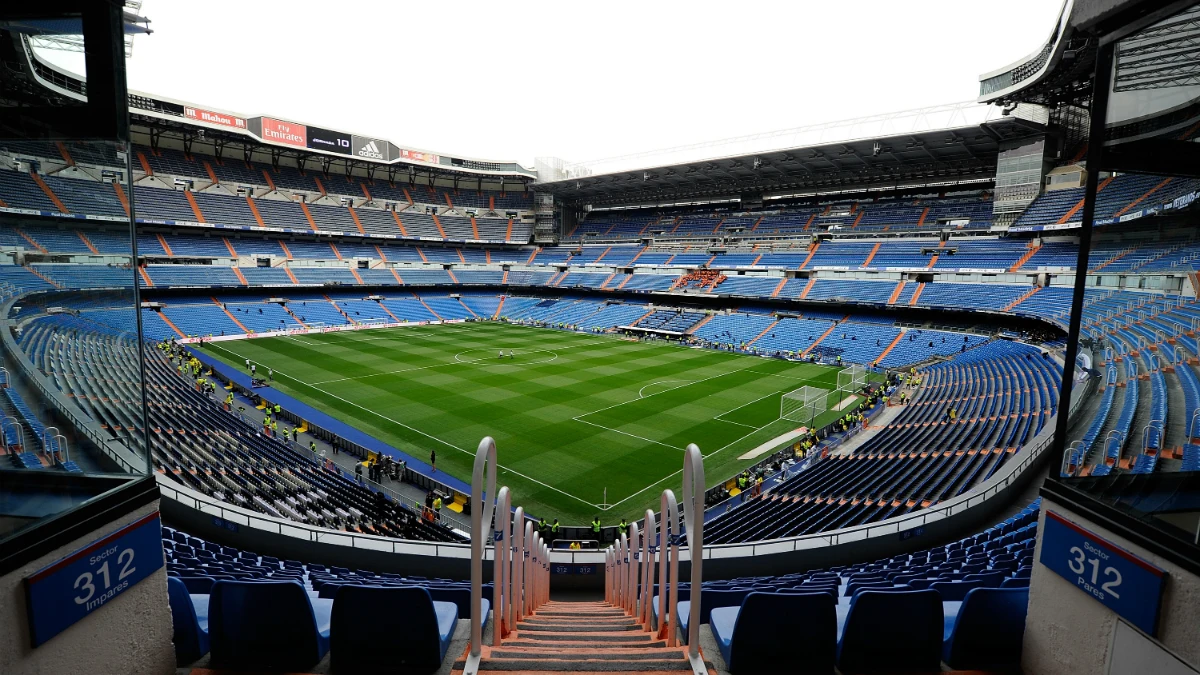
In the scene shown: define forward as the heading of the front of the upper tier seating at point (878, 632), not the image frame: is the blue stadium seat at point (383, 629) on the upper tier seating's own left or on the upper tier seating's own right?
on the upper tier seating's own left

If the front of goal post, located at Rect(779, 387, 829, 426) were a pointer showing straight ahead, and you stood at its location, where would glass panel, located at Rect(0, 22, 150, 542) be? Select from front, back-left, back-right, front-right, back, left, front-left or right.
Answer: back-left

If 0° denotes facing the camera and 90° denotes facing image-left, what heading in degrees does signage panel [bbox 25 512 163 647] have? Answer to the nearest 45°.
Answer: approximately 315°

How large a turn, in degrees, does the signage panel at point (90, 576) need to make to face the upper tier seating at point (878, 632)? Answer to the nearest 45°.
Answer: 0° — it already faces it

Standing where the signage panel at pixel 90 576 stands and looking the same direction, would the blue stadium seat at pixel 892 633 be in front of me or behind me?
in front

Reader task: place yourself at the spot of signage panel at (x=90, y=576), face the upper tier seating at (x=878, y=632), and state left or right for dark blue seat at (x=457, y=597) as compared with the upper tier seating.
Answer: left

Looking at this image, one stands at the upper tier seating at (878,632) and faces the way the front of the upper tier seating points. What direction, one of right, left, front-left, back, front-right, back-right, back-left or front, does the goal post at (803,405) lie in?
front-right

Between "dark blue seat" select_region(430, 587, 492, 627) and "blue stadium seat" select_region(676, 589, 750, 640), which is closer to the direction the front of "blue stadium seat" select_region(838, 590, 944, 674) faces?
the blue stadium seat

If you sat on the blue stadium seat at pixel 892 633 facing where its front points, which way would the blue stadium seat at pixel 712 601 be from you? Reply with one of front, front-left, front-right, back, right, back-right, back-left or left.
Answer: front-left

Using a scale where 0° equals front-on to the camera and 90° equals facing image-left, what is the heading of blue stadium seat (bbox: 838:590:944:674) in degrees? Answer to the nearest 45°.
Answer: approximately 180°

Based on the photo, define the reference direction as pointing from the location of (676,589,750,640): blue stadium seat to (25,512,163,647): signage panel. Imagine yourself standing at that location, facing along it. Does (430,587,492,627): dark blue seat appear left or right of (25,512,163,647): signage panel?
right

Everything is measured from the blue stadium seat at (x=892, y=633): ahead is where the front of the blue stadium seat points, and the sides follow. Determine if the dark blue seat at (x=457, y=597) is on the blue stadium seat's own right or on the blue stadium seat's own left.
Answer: on the blue stadium seat's own left

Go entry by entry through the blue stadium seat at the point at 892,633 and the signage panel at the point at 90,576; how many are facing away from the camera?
1

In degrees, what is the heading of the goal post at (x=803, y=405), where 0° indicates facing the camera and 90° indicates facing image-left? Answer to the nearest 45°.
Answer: approximately 135°

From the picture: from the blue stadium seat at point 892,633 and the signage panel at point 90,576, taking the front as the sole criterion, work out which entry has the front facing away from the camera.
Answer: the blue stadium seat

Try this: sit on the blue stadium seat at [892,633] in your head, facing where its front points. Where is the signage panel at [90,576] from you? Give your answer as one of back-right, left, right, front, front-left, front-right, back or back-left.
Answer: back-left
